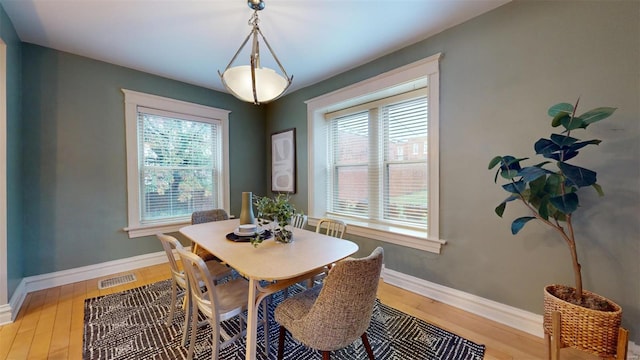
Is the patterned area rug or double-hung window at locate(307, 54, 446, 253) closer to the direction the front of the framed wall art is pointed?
the patterned area rug

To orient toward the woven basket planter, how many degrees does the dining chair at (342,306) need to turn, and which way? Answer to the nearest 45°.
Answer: approximately 135° to its right

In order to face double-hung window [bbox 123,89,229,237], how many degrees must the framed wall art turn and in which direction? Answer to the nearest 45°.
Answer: approximately 45° to its right

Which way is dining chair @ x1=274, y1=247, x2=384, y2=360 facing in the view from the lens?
facing away from the viewer and to the left of the viewer

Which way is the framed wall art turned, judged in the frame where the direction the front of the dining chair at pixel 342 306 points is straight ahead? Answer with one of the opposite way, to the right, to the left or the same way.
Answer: to the left

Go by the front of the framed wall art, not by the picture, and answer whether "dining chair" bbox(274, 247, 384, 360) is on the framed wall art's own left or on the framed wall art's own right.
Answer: on the framed wall art's own left

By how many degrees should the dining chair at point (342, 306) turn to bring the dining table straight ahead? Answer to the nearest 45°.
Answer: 0° — it already faces it

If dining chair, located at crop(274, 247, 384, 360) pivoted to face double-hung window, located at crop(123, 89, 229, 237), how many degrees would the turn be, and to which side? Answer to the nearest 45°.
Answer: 0° — it already faces it

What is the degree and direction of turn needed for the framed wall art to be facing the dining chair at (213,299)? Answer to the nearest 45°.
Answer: approximately 45° to its left

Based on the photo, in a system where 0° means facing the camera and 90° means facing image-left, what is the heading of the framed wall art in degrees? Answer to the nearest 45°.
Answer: approximately 45°

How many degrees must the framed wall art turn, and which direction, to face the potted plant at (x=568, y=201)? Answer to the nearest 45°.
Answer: approximately 90° to its left
